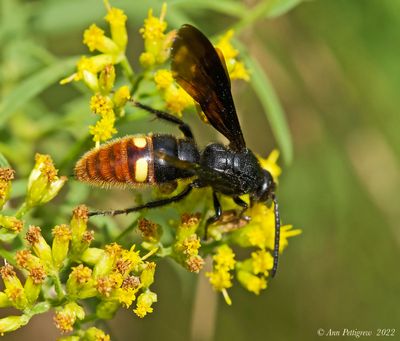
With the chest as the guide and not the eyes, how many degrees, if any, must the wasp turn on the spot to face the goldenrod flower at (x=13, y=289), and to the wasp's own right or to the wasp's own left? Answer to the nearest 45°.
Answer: approximately 135° to the wasp's own right

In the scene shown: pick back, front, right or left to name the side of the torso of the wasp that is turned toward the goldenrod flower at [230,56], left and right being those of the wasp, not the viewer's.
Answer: left

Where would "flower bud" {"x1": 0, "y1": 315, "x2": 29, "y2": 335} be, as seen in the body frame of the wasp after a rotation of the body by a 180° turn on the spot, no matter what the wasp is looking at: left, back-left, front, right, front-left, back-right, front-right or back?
front-left

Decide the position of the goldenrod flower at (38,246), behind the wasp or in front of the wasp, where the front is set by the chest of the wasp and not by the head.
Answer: behind

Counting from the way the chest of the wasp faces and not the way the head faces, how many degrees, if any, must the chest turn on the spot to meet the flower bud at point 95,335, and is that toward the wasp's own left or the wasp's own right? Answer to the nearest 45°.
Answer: approximately 135° to the wasp's own right

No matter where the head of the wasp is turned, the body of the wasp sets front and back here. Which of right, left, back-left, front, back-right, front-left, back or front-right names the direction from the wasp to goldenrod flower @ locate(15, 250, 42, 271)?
back-right

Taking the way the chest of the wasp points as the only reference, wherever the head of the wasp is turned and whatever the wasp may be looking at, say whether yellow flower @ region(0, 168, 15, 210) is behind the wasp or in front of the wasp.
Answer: behind

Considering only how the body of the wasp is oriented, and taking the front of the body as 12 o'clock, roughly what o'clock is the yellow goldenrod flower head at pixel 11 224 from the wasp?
The yellow goldenrod flower head is roughly at 5 o'clock from the wasp.

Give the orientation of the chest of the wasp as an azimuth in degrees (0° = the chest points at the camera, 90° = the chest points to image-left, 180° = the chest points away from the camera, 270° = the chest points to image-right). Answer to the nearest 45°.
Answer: approximately 270°

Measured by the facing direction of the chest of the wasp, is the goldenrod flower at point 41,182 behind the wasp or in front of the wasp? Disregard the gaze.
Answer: behind

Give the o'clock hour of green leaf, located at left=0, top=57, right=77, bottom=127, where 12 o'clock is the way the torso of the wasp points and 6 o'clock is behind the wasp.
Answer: The green leaf is roughly at 7 o'clock from the wasp.

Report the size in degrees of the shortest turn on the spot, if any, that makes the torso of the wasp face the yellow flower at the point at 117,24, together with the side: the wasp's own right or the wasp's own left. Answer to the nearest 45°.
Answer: approximately 135° to the wasp's own left
